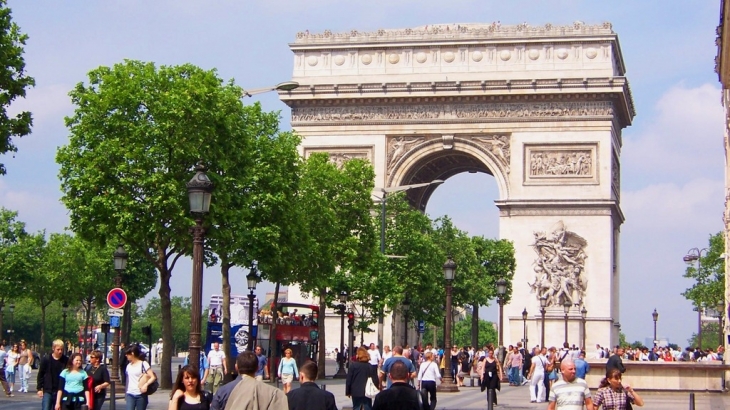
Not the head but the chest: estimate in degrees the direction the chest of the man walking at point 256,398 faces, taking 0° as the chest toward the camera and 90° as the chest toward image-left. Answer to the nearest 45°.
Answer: approximately 180°

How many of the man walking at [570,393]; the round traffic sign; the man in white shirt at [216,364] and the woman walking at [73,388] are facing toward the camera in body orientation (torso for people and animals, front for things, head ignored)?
4

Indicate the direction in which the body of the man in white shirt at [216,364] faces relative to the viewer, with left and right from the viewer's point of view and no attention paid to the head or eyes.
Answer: facing the viewer

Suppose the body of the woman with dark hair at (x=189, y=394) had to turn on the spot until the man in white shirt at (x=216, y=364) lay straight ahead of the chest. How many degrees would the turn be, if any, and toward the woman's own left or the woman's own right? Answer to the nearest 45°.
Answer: approximately 180°

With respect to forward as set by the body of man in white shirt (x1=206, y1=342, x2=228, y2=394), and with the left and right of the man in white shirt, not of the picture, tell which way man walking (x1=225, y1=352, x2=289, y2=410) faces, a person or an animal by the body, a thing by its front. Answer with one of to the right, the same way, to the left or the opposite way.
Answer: the opposite way

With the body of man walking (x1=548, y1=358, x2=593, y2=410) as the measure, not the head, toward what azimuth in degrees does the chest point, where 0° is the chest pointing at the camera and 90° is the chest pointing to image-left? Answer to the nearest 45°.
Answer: approximately 0°

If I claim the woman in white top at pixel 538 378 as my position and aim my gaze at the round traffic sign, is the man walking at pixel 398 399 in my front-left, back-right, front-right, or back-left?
front-left

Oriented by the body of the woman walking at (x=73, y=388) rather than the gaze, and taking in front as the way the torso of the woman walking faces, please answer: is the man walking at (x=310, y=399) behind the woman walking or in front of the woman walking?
in front

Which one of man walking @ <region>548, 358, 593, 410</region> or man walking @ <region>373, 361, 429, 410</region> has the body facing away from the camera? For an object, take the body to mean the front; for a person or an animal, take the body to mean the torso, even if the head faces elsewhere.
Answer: man walking @ <region>373, 361, 429, 410</region>

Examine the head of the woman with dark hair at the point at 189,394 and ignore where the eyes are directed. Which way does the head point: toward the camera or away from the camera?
toward the camera

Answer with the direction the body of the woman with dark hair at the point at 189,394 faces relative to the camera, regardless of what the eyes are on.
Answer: toward the camera

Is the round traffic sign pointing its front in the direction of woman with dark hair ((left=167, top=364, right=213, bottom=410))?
yes

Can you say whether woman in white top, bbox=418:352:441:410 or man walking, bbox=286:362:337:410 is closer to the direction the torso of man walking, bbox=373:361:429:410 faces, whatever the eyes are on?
the woman in white top

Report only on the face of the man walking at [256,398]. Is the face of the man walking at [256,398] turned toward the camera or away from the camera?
away from the camera

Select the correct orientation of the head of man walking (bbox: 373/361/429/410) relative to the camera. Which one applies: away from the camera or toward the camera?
away from the camera

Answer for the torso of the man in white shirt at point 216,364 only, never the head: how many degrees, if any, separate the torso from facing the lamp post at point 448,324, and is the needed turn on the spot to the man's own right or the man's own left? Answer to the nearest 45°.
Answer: approximately 135° to the man's own left

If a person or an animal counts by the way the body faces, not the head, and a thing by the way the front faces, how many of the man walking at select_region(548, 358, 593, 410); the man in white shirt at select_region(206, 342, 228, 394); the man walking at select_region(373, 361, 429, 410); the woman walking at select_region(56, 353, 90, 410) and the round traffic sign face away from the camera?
1

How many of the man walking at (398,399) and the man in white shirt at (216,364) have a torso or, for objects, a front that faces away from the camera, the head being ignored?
1
